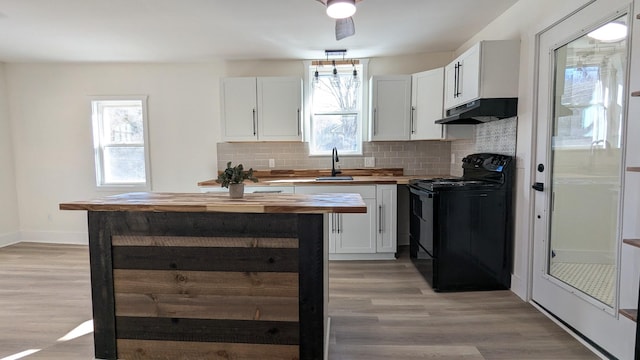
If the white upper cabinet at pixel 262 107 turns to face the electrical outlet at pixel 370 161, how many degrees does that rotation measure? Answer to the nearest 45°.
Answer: approximately 90° to its left

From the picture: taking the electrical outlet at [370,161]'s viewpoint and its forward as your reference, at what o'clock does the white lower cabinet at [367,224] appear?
The white lower cabinet is roughly at 12 o'clock from the electrical outlet.

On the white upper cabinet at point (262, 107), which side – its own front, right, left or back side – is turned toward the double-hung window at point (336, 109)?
left

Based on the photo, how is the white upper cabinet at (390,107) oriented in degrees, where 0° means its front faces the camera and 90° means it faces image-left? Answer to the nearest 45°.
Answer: approximately 0°
